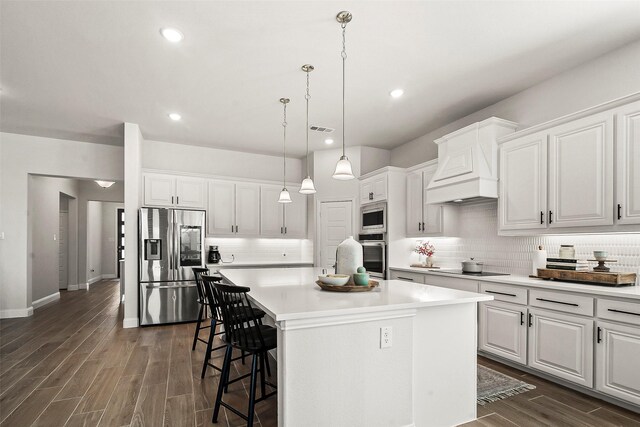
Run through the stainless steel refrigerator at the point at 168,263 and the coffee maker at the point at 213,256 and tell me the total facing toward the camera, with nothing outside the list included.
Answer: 2

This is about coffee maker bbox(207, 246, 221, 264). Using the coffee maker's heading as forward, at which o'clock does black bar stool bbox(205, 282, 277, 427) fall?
The black bar stool is roughly at 12 o'clock from the coffee maker.

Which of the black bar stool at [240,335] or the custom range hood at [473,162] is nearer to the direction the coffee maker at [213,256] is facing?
the black bar stool

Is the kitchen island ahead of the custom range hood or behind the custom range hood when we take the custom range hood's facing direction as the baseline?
ahead

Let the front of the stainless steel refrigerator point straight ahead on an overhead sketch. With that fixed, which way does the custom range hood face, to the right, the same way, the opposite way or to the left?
to the right

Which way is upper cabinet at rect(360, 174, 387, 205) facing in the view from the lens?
facing the viewer and to the left of the viewer

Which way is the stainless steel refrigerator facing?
toward the camera

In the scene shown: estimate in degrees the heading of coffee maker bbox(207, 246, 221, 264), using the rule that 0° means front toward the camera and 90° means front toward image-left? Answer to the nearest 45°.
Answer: approximately 0°

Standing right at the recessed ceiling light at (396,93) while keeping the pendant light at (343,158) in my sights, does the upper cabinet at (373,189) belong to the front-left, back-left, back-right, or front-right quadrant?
back-right
